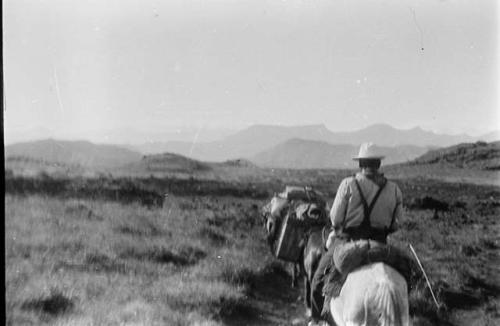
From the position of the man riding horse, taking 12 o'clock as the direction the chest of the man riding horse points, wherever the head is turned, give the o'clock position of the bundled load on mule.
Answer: The bundled load on mule is roughly at 11 o'clock from the man riding horse.

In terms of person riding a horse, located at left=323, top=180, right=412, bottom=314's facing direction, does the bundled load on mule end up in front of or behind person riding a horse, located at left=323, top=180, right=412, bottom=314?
in front

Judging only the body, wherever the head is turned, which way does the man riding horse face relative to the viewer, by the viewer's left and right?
facing away from the viewer
